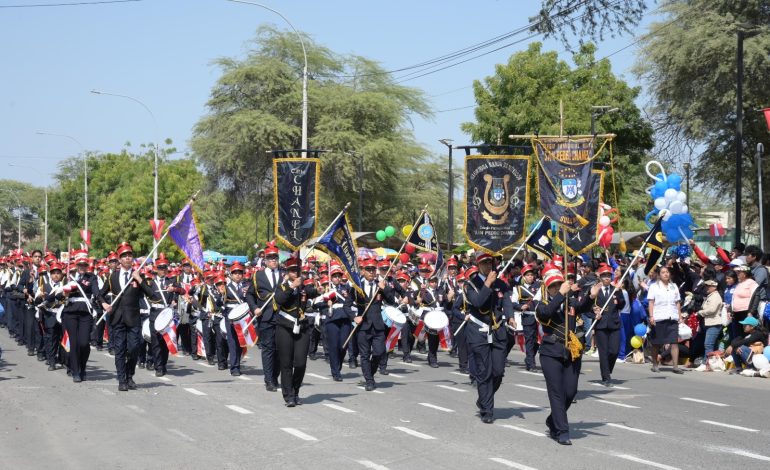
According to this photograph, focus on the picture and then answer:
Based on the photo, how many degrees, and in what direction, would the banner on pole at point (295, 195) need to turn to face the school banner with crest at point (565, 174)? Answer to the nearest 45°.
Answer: approximately 45° to its left

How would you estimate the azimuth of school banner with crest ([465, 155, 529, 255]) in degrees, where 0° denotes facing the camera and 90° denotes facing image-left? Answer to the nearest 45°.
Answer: approximately 0°

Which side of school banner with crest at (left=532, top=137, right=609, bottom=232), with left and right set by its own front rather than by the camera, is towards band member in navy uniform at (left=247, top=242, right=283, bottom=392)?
right

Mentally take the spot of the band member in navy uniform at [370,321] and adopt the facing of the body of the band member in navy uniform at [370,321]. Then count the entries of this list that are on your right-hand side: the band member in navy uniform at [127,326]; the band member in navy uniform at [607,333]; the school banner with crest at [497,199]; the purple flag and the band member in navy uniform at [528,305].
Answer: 2
